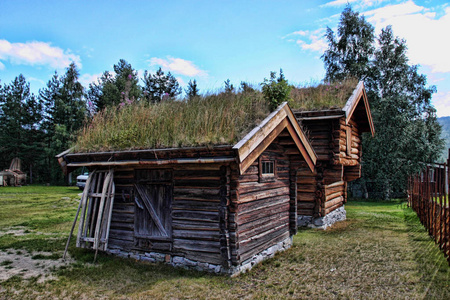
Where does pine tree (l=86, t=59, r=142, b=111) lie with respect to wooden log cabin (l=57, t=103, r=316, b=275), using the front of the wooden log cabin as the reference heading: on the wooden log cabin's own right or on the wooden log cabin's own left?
on the wooden log cabin's own right

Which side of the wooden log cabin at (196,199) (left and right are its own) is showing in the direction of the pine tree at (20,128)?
right

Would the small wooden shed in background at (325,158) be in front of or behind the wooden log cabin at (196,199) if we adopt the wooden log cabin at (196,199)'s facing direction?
behind

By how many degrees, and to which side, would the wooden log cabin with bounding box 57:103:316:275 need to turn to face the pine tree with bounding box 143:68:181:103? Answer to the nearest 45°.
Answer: approximately 135° to its right

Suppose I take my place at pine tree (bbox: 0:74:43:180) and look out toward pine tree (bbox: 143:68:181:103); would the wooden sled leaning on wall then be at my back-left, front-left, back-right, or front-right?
front-right

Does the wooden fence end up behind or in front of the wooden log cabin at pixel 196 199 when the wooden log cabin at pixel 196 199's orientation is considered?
behind
